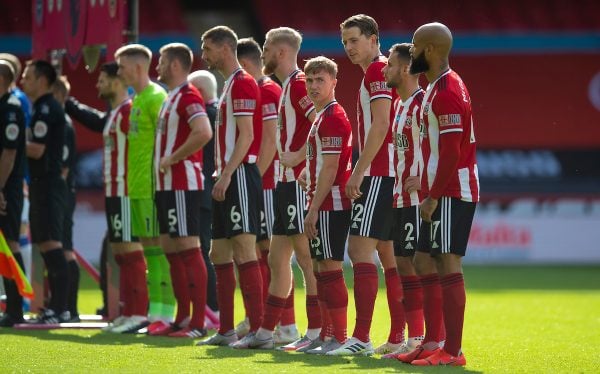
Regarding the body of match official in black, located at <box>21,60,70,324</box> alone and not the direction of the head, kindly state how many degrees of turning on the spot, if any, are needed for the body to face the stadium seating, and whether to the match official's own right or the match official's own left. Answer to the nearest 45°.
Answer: approximately 135° to the match official's own right

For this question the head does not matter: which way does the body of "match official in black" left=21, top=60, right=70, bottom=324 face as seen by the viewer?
to the viewer's left

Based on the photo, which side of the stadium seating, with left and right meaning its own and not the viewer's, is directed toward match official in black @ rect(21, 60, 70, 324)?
front

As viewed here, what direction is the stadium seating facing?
toward the camera

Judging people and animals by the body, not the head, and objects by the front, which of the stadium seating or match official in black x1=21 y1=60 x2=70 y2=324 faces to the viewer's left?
the match official in black

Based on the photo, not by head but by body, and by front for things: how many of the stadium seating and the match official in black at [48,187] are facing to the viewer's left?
1
